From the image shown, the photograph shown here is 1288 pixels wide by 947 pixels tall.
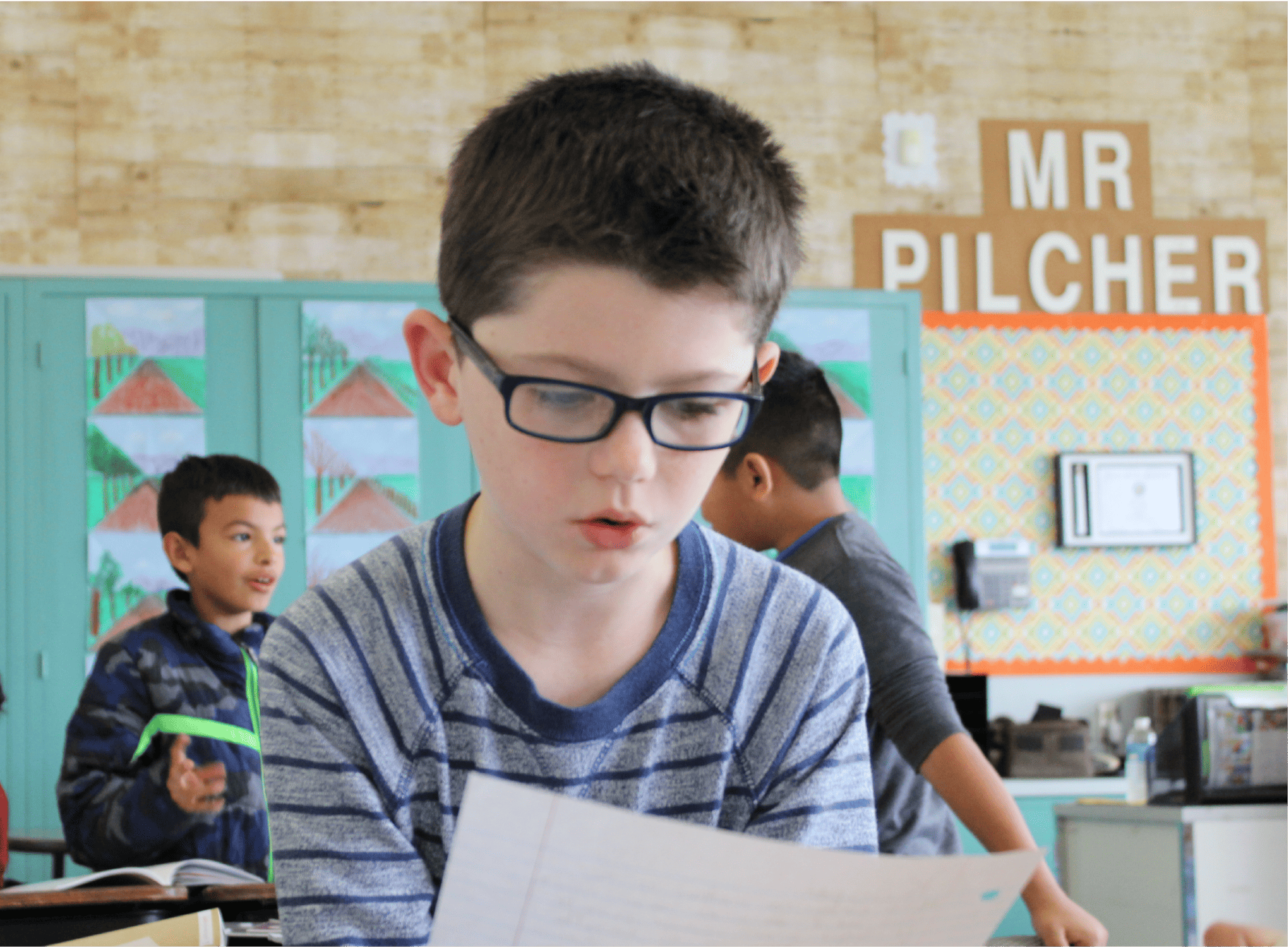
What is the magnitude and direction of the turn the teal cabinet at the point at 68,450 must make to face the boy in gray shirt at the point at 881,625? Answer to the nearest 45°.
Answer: approximately 45° to its left

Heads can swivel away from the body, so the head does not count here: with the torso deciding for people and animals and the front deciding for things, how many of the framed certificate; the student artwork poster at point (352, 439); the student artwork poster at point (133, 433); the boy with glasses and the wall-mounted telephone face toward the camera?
5

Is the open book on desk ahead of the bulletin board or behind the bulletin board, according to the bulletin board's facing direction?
ahead

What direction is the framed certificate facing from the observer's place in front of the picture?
facing the viewer

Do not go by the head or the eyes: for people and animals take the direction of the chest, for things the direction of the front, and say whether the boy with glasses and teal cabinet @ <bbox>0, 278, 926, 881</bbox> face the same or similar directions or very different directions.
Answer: same or similar directions

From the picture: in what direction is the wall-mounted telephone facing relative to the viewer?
toward the camera

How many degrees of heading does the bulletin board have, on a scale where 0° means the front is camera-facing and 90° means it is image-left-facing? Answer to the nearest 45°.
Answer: approximately 0°

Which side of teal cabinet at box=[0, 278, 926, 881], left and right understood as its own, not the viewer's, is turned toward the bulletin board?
left

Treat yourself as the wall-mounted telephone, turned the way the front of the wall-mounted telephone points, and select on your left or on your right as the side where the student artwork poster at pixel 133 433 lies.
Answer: on your right

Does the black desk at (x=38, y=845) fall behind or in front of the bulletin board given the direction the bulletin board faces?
in front

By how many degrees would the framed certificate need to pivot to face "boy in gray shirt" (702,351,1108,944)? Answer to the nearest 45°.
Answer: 0° — it already faces them

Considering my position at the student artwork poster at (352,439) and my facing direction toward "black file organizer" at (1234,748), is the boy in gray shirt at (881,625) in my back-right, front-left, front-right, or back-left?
front-right

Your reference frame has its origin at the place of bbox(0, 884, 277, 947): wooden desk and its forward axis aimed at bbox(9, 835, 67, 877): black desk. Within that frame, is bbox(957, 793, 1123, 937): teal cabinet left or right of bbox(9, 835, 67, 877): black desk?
right
